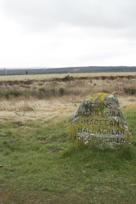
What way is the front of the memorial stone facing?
toward the camera

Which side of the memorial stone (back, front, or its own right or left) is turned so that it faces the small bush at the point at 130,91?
back
